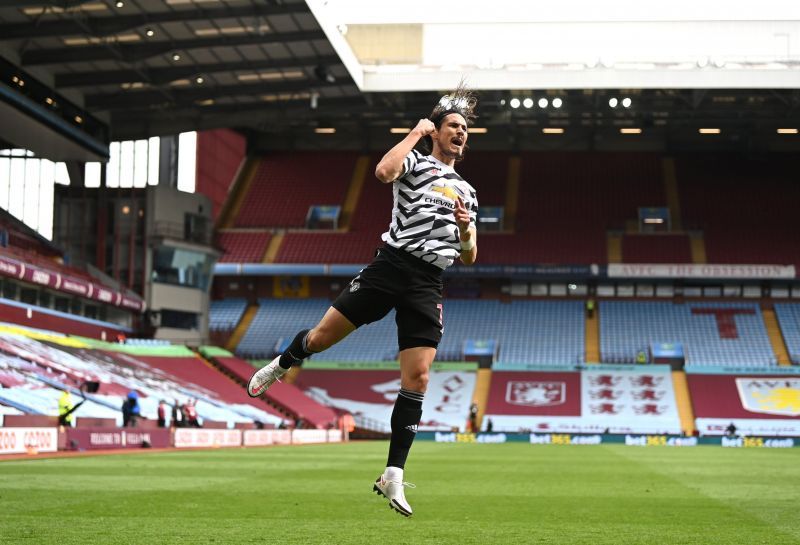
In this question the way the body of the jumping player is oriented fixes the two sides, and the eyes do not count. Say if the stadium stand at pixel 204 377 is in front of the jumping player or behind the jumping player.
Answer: behind

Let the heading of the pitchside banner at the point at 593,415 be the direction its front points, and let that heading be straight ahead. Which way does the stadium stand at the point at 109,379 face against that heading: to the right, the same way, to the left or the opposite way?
to the left

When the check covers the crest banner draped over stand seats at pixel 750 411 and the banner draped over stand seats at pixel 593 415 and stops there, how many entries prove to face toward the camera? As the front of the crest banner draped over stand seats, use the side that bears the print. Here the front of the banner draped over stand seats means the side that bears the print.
2

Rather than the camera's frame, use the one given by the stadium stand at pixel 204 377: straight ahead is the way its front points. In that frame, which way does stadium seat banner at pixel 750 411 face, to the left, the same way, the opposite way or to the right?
to the right

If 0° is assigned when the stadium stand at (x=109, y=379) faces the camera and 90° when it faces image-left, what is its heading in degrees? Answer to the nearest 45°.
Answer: approximately 315°
